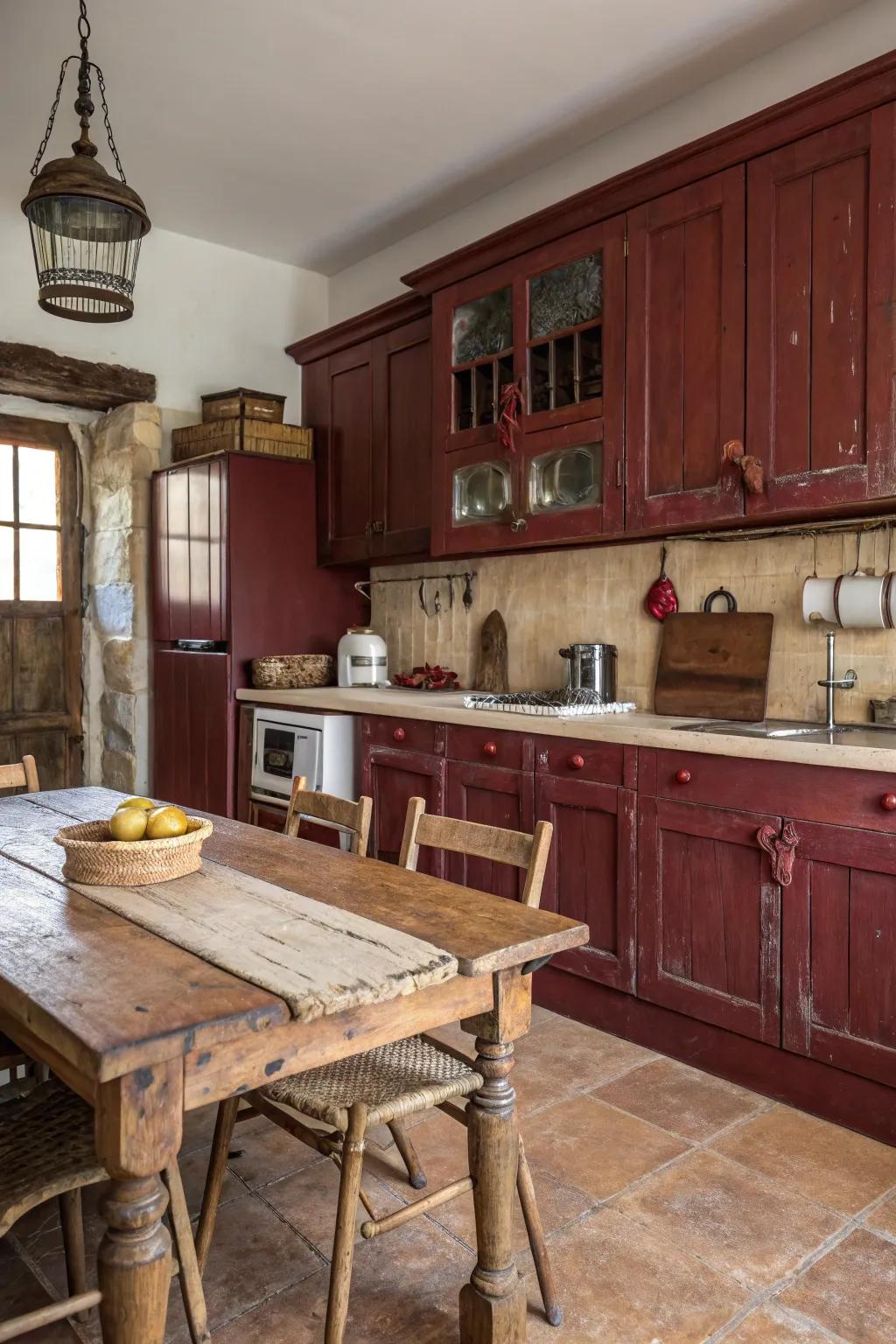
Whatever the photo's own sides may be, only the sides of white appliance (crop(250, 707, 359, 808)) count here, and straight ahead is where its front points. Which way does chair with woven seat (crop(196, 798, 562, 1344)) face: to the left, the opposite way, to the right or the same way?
the same way

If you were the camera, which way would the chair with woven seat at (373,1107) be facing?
facing the viewer and to the left of the viewer

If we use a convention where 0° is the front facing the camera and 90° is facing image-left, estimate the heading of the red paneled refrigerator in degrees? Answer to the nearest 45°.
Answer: approximately 45°

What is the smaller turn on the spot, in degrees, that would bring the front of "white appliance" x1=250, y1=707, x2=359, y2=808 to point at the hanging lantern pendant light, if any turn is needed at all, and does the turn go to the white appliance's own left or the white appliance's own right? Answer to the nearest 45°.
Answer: approximately 45° to the white appliance's own left

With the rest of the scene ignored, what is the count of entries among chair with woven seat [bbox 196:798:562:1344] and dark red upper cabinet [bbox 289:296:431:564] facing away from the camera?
0

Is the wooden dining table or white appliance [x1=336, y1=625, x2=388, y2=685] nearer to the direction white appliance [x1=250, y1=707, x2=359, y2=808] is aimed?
the wooden dining table

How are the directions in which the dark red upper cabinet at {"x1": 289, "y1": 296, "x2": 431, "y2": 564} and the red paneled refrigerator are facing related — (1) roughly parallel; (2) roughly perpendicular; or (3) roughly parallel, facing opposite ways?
roughly parallel

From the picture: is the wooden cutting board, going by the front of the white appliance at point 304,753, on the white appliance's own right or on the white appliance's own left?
on the white appliance's own left

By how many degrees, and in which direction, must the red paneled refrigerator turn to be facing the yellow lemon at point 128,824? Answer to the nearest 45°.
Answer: approximately 45° to its left

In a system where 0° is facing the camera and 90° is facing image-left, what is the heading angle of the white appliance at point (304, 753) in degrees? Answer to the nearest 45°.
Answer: approximately 45°

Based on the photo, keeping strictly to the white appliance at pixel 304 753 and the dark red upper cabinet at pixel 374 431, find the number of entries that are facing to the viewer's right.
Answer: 0

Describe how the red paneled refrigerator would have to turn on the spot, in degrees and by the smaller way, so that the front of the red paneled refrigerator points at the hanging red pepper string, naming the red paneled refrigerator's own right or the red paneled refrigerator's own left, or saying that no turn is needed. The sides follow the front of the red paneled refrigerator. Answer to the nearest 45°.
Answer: approximately 90° to the red paneled refrigerator's own left

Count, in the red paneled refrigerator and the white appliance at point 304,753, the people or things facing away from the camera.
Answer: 0

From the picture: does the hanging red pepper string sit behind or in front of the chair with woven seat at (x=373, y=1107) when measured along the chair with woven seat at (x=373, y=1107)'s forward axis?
behind
